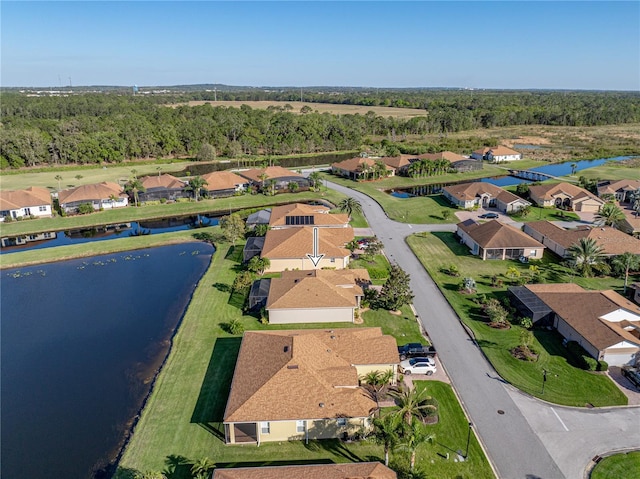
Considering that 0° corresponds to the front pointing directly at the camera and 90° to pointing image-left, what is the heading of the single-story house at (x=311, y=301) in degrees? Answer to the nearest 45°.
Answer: approximately 270°

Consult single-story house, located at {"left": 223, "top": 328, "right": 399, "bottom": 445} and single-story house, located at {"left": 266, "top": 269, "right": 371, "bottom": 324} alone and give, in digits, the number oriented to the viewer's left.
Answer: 0

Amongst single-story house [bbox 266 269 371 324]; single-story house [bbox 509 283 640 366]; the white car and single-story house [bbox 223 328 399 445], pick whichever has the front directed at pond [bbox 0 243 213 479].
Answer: the white car

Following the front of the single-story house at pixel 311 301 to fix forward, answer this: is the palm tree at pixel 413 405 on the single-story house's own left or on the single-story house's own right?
on the single-story house's own right

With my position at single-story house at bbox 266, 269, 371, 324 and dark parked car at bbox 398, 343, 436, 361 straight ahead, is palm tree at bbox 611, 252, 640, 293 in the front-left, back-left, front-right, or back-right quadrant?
front-left

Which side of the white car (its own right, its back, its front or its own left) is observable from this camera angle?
left

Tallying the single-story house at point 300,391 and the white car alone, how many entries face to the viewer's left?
1

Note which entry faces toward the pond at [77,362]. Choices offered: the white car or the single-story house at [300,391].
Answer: the white car

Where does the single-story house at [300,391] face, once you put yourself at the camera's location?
facing to the right of the viewer

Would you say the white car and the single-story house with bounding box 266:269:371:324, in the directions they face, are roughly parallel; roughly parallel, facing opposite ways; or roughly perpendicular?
roughly parallel, facing opposite ways

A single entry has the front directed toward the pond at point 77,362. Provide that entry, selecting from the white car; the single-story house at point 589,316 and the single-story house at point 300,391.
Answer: the white car
